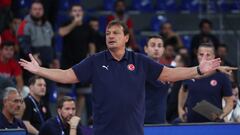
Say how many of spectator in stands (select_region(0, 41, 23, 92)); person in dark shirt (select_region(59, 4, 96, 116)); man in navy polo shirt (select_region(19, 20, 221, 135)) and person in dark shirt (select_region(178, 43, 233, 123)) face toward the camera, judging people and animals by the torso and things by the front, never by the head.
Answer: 4

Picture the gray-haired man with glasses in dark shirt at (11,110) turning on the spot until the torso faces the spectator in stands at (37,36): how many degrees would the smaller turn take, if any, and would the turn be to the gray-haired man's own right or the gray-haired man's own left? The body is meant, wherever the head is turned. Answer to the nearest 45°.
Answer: approximately 135° to the gray-haired man's own left

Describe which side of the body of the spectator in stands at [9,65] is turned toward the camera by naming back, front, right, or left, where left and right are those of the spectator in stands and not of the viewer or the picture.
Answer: front

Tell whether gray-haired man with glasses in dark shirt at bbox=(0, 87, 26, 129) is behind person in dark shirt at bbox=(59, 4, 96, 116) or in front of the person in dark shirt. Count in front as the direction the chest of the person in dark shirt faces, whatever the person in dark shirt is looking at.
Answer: in front

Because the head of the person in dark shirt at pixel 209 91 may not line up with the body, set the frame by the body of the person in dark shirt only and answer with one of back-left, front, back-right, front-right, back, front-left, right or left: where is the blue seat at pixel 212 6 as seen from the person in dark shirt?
back

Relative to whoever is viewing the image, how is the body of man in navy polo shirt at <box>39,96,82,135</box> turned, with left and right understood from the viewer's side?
facing the viewer and to the right of the viewer

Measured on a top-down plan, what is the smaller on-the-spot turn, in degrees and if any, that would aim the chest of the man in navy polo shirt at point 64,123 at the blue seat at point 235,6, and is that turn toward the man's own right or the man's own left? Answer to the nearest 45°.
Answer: approximately 90° to the man's own left

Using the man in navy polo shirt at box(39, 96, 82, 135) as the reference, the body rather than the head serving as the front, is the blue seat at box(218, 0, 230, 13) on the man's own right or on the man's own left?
on the man's own left

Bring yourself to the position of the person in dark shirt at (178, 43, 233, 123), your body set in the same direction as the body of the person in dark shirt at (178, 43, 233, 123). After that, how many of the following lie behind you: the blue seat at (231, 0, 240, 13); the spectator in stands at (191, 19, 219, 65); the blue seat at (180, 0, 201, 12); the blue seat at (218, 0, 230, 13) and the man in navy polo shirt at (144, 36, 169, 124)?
4

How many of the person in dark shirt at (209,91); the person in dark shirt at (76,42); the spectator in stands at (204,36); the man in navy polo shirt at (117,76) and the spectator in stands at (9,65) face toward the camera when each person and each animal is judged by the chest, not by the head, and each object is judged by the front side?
5

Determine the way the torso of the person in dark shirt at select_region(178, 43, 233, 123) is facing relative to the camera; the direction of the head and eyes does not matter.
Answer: toward the camera

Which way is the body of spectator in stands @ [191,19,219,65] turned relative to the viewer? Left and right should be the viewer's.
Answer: facing the viewer

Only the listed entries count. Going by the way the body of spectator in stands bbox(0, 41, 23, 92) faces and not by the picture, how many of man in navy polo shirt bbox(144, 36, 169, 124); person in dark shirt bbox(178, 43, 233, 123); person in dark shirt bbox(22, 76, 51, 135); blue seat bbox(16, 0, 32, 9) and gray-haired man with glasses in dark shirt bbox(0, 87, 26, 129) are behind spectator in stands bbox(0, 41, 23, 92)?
1
